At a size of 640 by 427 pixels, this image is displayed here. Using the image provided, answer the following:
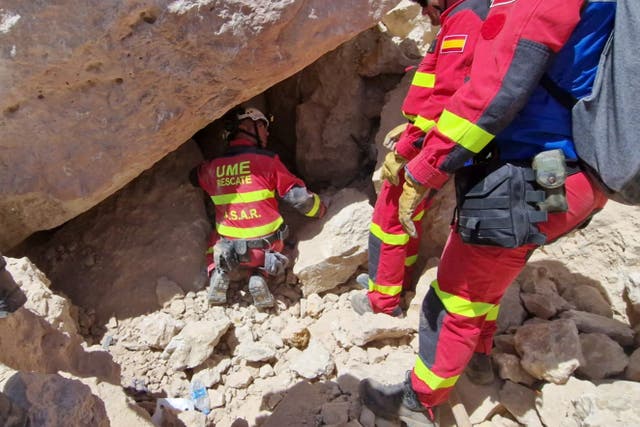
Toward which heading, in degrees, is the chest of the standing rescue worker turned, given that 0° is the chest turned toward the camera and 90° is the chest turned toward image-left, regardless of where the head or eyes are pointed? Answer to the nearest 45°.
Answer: approximately 90°

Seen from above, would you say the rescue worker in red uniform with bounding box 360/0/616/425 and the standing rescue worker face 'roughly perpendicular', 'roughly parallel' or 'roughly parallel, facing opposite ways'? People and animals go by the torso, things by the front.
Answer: roughly parallel

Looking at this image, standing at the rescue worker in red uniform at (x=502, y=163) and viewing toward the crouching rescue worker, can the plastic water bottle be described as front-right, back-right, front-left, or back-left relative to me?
front-left

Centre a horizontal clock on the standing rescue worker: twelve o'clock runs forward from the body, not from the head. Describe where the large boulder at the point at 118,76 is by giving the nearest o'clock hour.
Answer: The large boulder is roughly at 12 o'clock from the standing rescue worker.

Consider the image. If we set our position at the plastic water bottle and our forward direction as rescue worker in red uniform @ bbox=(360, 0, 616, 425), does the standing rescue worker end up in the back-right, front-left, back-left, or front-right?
front-left

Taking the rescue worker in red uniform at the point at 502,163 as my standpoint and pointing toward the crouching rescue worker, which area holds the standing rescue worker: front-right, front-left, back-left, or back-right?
front-right

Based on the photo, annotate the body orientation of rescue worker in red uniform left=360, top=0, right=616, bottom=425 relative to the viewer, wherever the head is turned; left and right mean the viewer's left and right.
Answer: facing to the left of the viewer

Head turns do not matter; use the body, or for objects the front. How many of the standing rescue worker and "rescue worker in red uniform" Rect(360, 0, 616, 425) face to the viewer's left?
2

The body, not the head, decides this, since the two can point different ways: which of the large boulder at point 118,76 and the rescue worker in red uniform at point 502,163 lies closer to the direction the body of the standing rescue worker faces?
the large boulder

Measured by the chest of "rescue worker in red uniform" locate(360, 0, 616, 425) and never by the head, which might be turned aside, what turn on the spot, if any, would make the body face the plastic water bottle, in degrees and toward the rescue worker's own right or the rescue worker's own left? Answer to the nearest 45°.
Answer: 0° — they already face it

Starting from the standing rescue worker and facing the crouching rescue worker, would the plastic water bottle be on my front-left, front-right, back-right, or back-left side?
front-left
